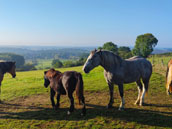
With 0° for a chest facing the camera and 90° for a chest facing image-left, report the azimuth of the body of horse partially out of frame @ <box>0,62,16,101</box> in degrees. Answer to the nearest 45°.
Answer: approximately 270°

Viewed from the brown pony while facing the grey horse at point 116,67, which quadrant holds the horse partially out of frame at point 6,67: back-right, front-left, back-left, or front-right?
back-left

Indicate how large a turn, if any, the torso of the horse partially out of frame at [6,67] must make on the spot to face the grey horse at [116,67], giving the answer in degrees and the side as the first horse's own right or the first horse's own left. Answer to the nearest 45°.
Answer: approximately 45° to the first horse's own right

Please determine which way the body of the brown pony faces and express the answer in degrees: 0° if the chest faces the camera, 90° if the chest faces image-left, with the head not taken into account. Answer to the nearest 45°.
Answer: approximately 135°

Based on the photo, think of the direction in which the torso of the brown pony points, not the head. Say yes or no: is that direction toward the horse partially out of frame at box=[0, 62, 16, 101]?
yes

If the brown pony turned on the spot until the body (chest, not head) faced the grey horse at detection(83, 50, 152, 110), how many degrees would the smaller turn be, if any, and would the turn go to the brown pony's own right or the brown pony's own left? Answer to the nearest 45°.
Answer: approximately 135° to the brown pony's own right

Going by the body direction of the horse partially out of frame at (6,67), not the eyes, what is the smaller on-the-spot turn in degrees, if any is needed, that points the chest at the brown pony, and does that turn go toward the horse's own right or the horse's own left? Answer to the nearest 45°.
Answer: approximately 45° to the horse's own right
